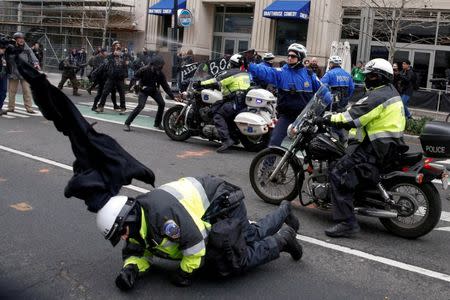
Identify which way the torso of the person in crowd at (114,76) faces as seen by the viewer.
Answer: toward the camera

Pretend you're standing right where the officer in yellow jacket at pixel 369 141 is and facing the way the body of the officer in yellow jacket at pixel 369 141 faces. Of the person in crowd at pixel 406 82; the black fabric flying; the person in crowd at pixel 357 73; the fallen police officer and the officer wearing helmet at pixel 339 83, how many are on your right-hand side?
3

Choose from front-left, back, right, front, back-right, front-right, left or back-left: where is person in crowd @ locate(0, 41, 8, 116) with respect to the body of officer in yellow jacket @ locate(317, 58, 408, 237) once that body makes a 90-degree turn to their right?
front-left

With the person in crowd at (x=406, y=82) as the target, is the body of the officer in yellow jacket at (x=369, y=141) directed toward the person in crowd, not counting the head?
no

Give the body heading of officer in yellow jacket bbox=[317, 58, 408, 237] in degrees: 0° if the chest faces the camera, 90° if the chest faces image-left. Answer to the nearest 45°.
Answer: approximately 90°

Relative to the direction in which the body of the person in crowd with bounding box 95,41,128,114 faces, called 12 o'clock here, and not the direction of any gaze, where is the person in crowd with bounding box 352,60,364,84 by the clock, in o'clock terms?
the person in crowd with bounding box 352,60,364,84 is roughly at 8 o'clock from the person in crowd with bounding box 95,41,128,114.

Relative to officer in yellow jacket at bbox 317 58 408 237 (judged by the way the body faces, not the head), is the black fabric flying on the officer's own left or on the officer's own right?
on the officer's own left

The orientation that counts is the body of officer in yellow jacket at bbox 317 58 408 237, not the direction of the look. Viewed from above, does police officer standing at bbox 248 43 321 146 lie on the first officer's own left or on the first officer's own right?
on the first officer's own right

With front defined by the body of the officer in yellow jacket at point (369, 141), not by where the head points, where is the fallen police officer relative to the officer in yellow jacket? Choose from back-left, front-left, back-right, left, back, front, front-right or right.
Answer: front-left

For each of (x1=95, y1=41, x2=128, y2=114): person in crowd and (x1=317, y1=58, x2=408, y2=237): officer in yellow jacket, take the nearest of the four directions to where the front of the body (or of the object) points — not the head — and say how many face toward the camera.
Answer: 1

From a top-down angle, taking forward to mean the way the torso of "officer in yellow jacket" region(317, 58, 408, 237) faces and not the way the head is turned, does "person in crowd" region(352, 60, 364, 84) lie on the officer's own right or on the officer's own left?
on the officer's own right

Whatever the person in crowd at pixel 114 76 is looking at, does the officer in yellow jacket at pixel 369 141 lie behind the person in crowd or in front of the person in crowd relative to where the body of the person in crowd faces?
in front

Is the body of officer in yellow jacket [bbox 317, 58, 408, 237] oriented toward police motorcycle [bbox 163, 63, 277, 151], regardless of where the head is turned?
no

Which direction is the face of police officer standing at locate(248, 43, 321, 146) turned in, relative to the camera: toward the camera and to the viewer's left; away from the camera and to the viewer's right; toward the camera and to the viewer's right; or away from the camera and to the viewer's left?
toward the camera and to the viewer's left
